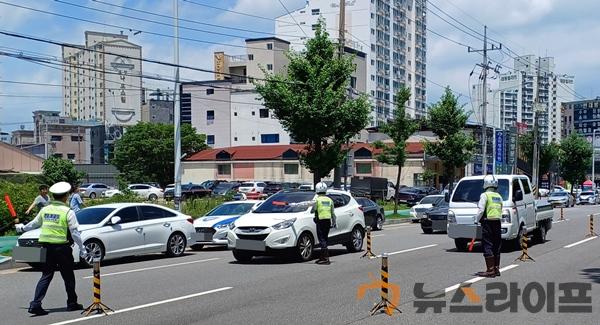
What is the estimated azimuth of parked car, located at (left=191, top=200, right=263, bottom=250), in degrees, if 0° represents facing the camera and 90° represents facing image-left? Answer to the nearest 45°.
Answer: approximately 45°

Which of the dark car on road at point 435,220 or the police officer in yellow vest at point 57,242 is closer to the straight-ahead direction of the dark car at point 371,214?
the police officer in yellow vest

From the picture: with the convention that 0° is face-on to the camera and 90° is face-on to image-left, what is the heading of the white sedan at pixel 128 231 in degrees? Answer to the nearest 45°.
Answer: approximately 45°

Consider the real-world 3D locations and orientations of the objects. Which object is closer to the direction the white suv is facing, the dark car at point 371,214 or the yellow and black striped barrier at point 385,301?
the yellow and black striped barrier

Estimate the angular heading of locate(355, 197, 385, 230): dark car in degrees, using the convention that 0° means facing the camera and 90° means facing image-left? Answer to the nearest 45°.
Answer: approximately 45°

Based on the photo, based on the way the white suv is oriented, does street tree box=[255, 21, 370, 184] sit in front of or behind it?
behind

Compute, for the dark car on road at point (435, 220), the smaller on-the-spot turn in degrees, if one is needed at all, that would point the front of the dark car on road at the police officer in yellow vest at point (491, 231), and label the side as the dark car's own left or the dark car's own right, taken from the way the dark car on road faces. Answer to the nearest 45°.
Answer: approximately 45° to the dark car's own left

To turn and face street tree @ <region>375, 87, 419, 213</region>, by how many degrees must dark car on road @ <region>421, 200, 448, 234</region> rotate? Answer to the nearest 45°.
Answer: approximately 135° to its right
